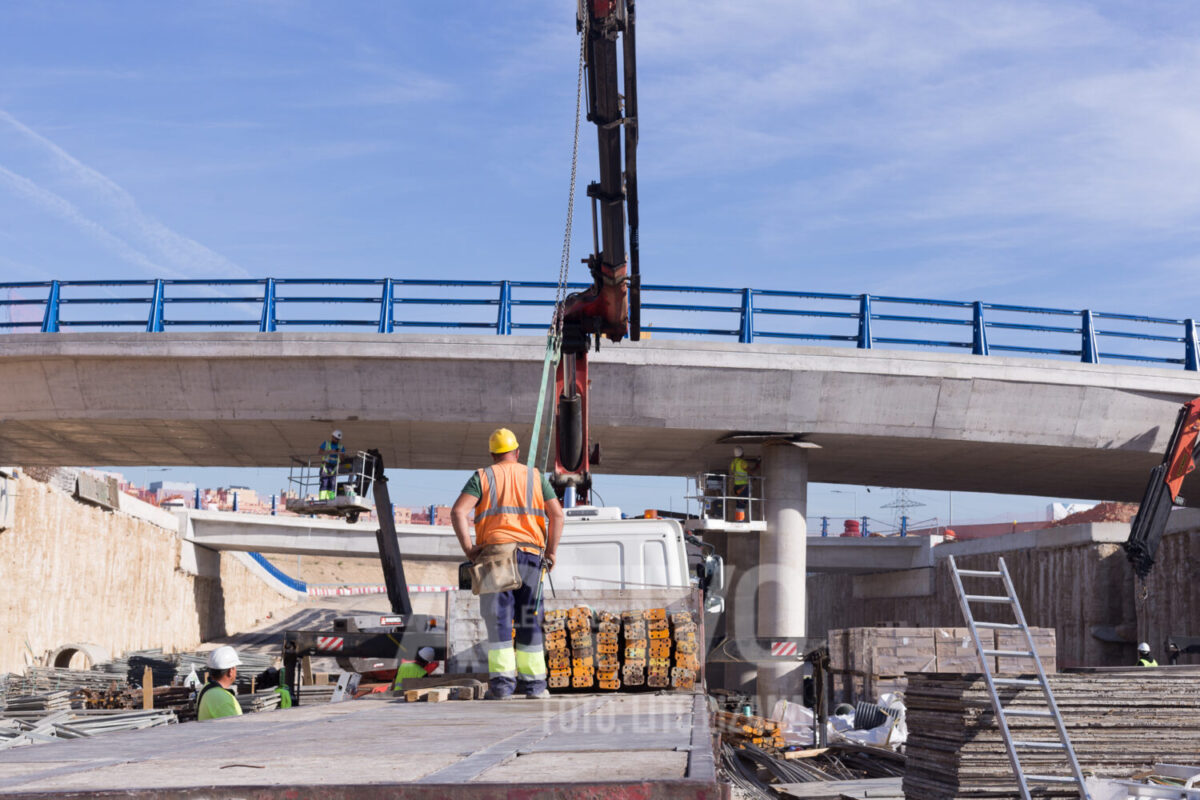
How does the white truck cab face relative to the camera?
away from the camera

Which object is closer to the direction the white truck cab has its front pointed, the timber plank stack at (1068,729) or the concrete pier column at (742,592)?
the concrete pier column

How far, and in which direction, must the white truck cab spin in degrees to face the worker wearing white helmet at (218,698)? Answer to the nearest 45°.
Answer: approximately 135° to its left

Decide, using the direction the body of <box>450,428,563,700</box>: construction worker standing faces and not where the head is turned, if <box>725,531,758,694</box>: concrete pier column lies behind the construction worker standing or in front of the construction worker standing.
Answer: in front

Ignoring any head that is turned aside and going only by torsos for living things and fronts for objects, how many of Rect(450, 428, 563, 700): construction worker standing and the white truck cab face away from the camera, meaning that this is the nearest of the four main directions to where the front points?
2

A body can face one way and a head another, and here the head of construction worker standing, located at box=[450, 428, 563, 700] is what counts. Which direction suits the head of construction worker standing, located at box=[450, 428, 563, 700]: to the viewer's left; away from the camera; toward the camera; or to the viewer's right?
away from the camera

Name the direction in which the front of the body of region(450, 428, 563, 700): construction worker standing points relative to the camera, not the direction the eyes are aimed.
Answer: away from the camera

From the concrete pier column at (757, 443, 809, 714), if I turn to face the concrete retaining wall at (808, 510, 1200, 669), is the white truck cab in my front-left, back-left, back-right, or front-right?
back-right

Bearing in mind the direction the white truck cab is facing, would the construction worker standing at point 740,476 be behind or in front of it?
in front

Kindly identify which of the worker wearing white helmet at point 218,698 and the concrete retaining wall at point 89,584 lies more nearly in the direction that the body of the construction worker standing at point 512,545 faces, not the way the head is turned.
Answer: the concrete retaining wall
